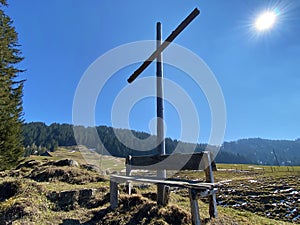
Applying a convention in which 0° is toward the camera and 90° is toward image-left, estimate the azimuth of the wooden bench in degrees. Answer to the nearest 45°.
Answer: approximately 45°

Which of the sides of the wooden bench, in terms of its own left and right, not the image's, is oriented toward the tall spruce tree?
right
